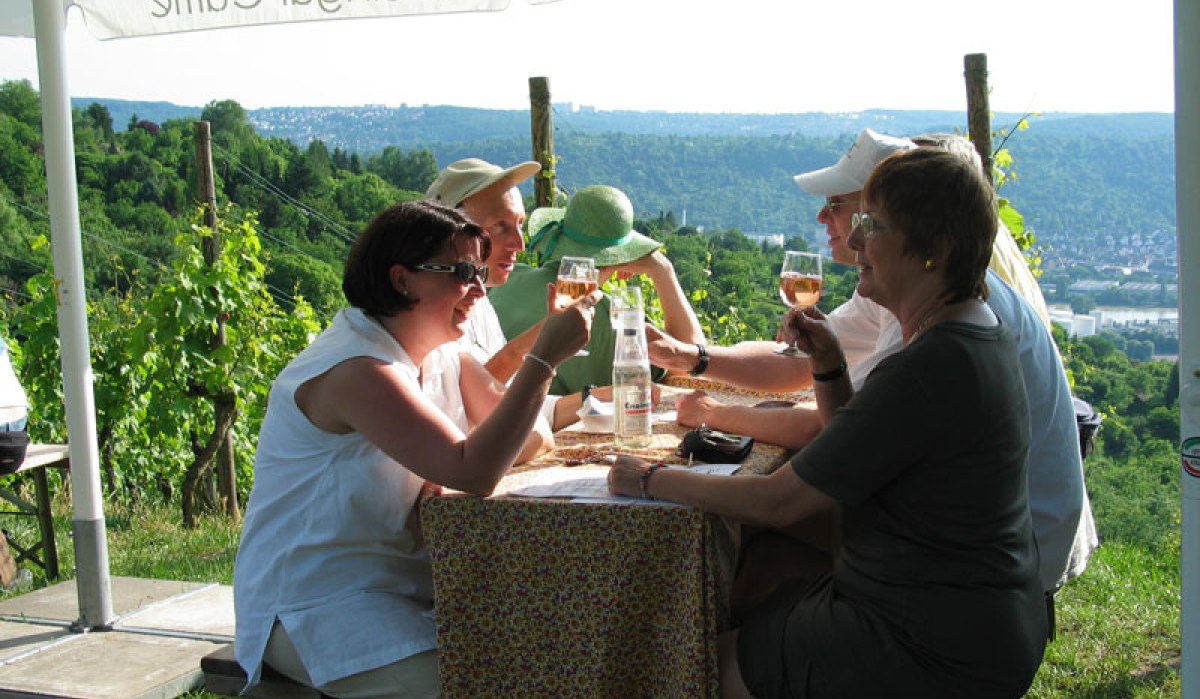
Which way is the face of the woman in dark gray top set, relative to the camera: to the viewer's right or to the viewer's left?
to the viewer's left

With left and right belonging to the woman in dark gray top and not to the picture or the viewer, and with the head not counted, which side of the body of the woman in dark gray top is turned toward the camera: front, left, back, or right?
left

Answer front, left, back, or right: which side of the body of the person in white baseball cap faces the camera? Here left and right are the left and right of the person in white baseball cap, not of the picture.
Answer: left

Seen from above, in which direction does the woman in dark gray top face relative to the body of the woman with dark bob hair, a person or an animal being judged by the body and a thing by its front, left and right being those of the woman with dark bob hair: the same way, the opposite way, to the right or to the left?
the opposite way

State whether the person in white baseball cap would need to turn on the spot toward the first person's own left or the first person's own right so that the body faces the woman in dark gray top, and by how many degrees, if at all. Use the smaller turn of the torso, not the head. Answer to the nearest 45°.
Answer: approximately 90° to the first person's own left

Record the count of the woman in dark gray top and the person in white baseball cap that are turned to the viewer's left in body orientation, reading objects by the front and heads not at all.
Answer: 2

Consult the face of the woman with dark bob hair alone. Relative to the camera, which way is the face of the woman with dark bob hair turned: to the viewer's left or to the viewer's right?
to the viewer's right

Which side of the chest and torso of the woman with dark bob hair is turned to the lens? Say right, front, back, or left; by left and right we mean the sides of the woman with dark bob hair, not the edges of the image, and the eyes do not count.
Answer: right
